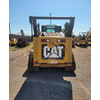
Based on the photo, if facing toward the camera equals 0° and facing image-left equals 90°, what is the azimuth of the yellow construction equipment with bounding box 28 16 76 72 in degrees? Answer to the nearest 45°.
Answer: approximately 180°
